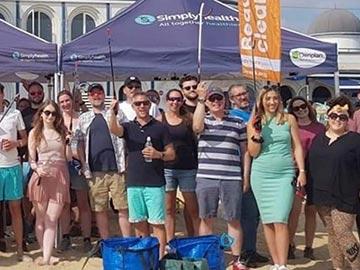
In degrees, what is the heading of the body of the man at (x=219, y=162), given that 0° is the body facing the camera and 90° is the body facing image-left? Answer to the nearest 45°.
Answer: approximately 0°

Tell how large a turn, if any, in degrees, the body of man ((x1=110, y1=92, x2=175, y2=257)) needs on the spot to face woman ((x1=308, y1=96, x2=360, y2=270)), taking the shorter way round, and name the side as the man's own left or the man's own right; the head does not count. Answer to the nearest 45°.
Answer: approximately 90° to the man's own left

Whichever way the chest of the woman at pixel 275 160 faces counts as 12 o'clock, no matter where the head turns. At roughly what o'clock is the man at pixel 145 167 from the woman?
The man is roughly at 3 o'clock from the woman.

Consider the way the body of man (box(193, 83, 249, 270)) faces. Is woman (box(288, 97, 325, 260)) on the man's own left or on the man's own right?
on the man's own left

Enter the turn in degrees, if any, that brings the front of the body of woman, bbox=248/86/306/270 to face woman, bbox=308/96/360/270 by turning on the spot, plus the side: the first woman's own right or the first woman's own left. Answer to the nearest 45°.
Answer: approximately 90° to the first woman's own left

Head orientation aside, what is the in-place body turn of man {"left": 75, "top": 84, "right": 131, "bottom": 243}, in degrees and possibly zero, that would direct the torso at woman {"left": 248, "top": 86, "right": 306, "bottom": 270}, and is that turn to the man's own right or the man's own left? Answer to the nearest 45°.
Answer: approximately 45° to the man's own left
